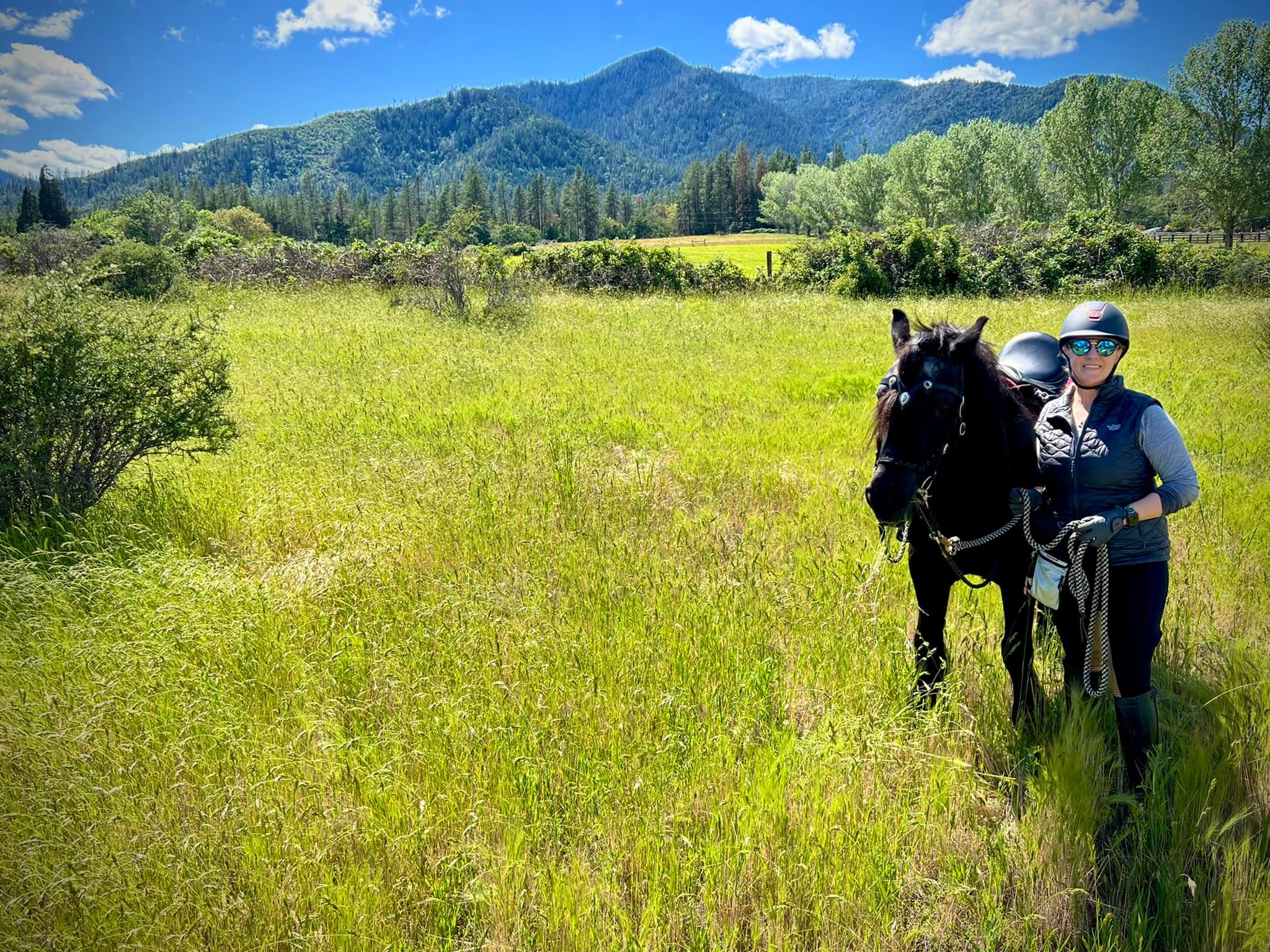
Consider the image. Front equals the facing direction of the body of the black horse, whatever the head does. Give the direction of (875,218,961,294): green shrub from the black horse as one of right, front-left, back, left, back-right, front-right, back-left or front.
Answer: back-right

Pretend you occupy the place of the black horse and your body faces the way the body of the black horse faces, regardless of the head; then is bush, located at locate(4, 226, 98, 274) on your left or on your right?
on your right

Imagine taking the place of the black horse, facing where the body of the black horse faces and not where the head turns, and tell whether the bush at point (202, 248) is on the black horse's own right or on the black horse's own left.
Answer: on the black horse's own right

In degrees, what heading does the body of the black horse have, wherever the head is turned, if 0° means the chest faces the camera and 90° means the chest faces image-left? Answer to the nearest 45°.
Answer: approximately 45°

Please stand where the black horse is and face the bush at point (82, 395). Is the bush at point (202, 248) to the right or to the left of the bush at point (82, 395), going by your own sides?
right

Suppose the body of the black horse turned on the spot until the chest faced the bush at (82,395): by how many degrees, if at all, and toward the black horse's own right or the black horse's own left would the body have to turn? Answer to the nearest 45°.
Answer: approximately 45° to the black horse's own right
